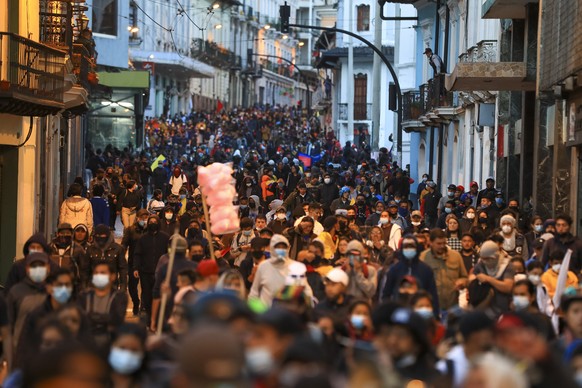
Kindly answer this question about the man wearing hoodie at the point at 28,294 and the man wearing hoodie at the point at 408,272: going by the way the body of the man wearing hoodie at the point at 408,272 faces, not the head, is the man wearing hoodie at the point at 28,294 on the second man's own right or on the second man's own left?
on the second man's own right

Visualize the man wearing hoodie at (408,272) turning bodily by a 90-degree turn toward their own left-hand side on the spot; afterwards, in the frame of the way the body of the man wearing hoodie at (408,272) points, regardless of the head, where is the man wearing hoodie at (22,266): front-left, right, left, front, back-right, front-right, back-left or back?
back

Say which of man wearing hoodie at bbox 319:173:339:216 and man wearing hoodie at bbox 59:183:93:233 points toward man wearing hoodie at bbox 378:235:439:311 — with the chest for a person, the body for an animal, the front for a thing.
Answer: man wearing hoodie at bbox 319:173:339:216

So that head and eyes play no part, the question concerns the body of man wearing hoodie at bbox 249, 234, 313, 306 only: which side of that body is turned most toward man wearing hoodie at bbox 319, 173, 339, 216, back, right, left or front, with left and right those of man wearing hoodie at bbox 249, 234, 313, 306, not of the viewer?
back

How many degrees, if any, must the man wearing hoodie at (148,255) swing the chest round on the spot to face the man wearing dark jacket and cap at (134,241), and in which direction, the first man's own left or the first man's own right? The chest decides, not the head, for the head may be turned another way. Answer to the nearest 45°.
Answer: approximately 180°

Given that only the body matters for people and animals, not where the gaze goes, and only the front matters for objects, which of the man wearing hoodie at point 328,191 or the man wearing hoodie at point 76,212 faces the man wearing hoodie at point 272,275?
the man wearing hoodie at point 328,191
